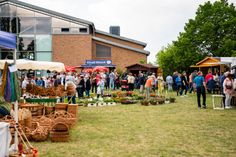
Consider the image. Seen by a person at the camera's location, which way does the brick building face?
facing the viewer

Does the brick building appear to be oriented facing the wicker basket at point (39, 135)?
yes

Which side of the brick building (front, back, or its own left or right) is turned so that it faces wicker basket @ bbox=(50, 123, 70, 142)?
front

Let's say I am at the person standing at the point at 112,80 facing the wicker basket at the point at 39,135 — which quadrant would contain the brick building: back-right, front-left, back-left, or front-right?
back-right

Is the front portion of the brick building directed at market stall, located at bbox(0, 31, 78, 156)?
yes

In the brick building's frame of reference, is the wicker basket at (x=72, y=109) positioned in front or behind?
in front

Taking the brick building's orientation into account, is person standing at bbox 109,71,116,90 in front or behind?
in front

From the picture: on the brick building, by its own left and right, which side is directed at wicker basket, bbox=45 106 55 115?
front
